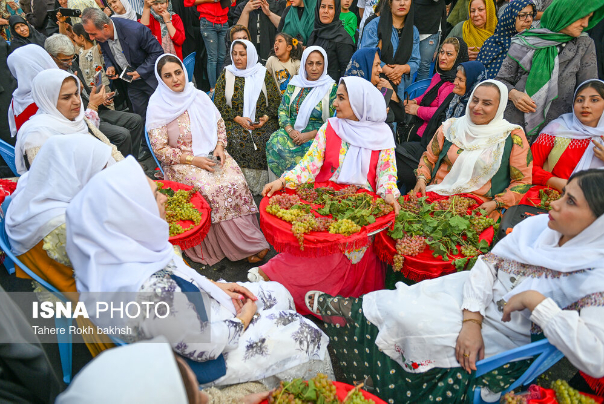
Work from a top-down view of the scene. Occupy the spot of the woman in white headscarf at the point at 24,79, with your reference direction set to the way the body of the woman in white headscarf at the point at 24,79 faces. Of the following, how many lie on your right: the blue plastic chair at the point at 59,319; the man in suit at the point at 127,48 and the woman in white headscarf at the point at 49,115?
2

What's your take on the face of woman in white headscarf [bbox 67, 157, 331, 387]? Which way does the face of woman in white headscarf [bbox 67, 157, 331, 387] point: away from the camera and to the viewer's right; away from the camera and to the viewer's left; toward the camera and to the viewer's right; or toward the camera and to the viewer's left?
away from the camera and to the viewer's right

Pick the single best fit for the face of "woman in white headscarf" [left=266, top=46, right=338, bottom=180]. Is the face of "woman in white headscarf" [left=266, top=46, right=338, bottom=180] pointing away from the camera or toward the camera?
toward the camera

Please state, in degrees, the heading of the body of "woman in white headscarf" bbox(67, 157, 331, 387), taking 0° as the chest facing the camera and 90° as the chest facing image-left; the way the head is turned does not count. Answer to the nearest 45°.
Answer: approximately 270°

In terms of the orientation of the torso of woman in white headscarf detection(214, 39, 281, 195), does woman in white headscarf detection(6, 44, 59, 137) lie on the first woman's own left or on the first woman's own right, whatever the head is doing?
on the first woman's own right

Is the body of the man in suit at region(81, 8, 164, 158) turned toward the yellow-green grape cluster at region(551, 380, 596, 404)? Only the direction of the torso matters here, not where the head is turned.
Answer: no

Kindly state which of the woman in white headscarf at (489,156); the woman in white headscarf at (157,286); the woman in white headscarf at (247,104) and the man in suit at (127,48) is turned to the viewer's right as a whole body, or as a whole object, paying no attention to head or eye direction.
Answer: the woman in white headscarf at (157,286)

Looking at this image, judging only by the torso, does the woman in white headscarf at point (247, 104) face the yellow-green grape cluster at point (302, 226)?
yes

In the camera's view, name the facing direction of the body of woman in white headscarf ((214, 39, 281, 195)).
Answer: toward the camera
